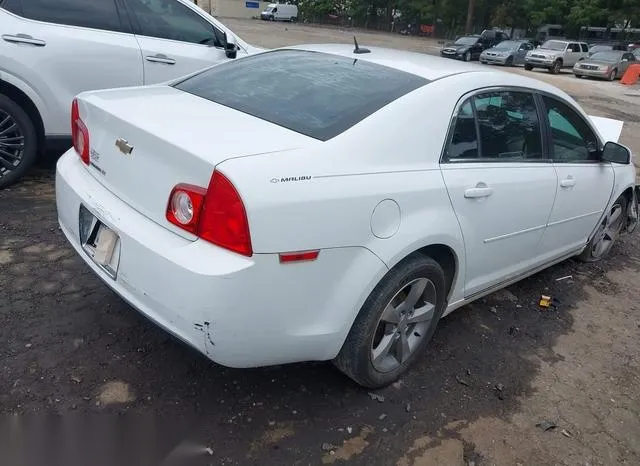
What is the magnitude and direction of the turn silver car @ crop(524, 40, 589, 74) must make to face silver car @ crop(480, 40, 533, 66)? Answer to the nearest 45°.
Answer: approximately 45° to its right

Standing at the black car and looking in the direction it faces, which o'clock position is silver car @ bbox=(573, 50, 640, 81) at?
The silver car is roughly at 9 o'clock from the black car.

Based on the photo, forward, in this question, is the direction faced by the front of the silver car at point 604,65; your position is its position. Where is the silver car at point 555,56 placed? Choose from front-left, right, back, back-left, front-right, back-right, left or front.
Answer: right

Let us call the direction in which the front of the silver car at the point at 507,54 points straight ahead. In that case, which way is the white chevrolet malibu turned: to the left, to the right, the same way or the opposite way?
the opposite way

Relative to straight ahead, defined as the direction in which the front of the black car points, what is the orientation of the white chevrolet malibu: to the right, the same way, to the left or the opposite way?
the opposite way

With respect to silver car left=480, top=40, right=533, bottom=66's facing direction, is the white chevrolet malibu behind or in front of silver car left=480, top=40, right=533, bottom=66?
in front

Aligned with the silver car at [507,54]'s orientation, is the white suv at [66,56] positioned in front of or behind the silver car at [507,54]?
in front

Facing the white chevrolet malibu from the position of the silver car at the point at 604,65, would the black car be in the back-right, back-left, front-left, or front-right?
back-right

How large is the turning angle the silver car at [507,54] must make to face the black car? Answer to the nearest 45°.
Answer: approximately 90° to its right

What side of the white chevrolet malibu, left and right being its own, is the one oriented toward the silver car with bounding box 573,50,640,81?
front

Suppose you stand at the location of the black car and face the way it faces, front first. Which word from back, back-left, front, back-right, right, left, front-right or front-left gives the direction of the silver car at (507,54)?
left
